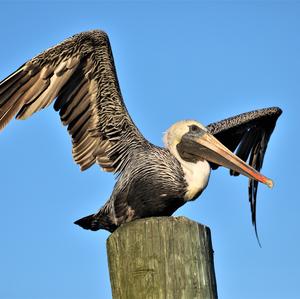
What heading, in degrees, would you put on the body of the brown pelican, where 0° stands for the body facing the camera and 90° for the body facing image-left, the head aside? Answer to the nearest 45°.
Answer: approximately 315°
